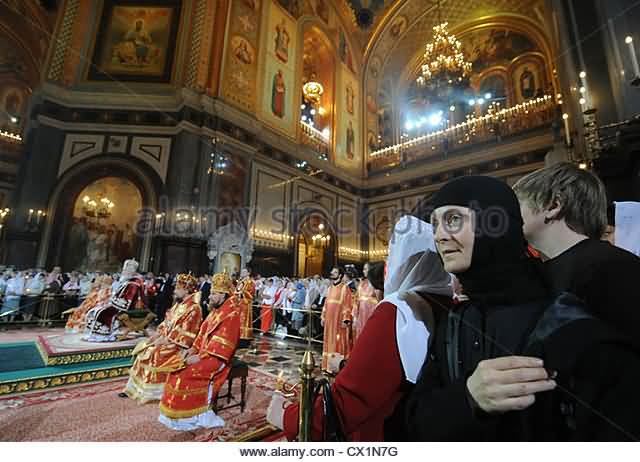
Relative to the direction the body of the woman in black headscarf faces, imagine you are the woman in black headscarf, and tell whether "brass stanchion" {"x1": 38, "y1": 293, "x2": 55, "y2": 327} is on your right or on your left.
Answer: on your right

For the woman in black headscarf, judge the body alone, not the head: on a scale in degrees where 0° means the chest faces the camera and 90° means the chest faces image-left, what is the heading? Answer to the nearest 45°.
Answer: approximately 45°

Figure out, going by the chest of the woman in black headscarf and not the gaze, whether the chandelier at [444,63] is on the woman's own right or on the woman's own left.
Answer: on the woman's own right
